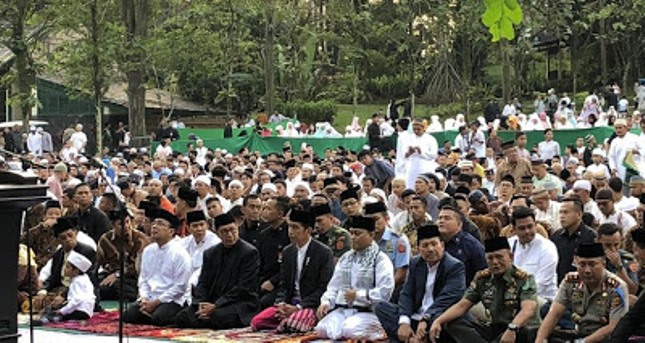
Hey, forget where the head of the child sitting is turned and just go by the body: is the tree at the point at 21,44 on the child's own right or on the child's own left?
on the child's own right

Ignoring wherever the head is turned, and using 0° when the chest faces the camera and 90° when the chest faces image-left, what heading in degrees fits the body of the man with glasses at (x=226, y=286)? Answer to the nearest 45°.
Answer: approximately 45°

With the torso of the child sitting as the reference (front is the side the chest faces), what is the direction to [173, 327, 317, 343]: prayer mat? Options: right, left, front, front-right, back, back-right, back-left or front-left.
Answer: back-left

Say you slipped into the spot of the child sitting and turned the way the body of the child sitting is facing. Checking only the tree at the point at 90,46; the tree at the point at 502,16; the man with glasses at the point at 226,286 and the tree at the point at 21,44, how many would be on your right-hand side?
2

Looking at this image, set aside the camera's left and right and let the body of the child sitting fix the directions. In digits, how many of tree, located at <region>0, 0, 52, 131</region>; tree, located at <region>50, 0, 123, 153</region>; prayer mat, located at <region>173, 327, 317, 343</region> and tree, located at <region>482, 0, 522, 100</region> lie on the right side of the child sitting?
2

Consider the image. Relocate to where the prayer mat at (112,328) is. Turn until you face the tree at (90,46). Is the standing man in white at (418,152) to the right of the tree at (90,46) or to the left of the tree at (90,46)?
right

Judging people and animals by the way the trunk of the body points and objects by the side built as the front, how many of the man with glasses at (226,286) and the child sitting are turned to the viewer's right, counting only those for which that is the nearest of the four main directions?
0

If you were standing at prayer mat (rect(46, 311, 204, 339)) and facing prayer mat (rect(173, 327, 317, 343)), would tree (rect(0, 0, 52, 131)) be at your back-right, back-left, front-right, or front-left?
back-left

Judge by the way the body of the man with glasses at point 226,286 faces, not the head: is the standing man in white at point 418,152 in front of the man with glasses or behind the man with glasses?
behind

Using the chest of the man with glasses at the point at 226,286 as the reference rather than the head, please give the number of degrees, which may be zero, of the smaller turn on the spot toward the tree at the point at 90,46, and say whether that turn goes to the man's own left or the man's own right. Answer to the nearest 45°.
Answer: approximately 135° to the man's own right
